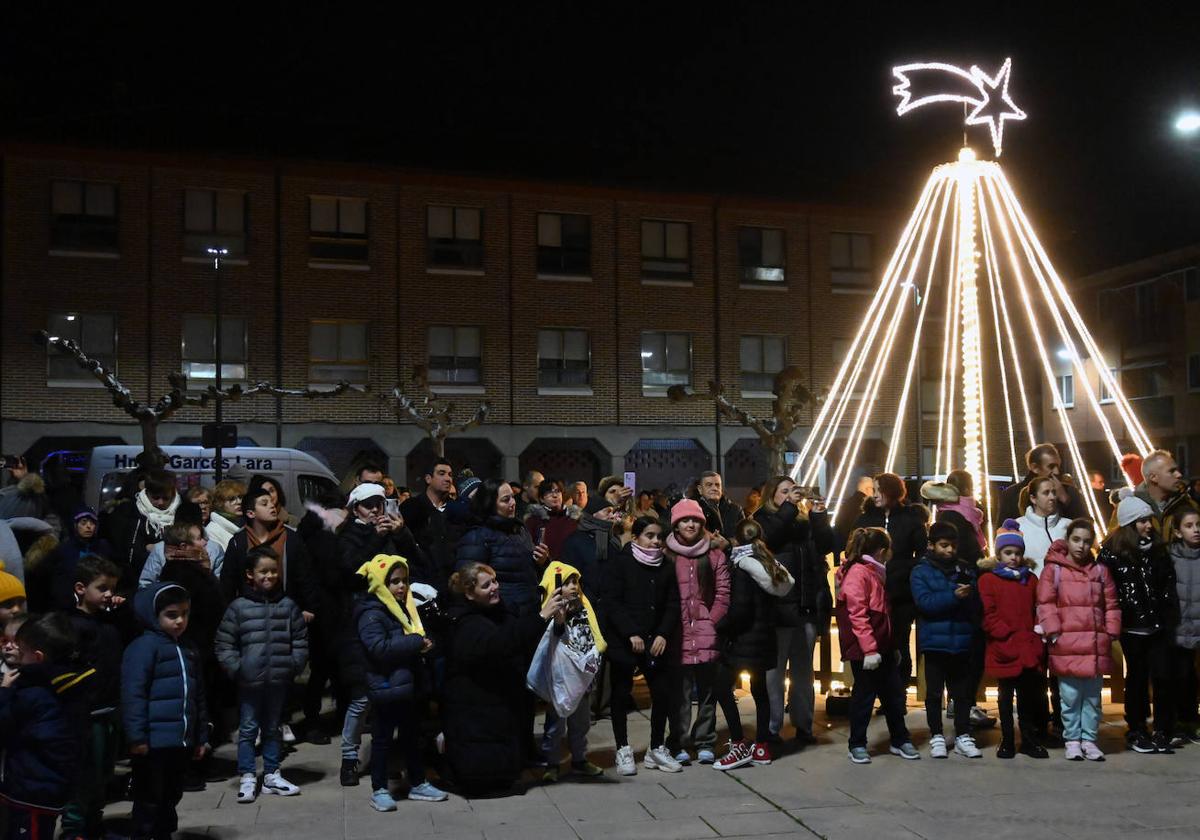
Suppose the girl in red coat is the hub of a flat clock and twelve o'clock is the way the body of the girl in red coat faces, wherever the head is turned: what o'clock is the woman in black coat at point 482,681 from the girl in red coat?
The woman in black coat is roughly at 2 o'clock from the girl in red coat.

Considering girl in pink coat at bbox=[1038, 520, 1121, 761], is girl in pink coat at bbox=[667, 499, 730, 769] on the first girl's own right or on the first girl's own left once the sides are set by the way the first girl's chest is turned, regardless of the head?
on the first girl's own right

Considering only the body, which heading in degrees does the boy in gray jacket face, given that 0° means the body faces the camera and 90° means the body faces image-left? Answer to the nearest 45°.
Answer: approximately 0°

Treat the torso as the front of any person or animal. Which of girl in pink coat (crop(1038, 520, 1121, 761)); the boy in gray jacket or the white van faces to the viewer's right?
the white van

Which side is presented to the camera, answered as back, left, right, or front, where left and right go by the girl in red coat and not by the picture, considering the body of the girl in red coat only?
front

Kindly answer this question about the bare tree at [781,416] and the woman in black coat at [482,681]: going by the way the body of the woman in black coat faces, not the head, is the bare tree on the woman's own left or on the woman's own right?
on the woman's own left

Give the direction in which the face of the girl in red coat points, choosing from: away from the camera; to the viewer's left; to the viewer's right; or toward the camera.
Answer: toward the camera

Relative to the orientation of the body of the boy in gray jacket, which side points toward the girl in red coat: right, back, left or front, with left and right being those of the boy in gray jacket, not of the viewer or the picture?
left

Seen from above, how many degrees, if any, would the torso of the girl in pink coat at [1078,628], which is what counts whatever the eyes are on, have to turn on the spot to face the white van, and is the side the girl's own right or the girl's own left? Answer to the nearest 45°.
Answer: approximately 135° to the girl's own right

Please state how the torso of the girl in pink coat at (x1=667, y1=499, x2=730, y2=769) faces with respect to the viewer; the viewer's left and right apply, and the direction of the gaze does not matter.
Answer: facing the viewer

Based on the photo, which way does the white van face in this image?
to the viewer's right

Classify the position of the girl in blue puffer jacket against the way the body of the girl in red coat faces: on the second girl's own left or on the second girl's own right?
on the second girl's own right

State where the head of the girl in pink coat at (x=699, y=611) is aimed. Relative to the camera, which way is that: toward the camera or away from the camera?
toward the camera

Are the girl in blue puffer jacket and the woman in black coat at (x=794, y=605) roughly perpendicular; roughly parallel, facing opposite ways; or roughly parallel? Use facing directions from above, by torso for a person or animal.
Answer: roughly parallel

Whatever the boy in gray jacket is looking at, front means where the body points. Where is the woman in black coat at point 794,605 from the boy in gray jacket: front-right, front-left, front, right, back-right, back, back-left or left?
left
